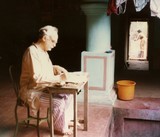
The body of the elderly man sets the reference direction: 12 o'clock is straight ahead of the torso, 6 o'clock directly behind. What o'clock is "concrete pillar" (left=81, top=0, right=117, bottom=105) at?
The concrete pillar is roughly at 10 o'clock from the elderly man.

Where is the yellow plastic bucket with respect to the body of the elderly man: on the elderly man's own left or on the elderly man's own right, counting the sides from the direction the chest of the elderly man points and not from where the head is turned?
on the elderly man's own left

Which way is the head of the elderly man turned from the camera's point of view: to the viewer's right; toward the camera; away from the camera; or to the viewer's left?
to the viewer's right

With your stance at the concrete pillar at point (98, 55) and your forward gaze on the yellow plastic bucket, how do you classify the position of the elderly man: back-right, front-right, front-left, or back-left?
back-right

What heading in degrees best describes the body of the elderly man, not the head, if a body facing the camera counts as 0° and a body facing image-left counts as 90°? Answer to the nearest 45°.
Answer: approximately 270°
